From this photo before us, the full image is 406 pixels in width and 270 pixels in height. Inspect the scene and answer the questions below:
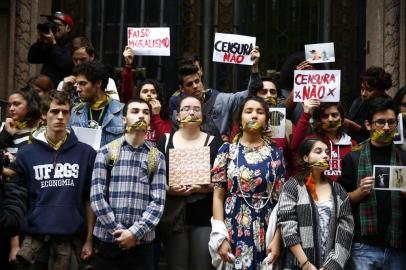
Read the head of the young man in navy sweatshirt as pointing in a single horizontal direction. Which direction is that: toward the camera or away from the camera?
toward the camera

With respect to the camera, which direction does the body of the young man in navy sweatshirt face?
toward the camera
